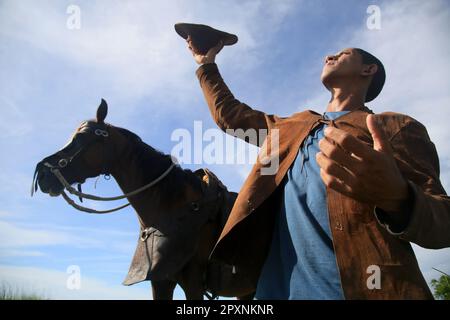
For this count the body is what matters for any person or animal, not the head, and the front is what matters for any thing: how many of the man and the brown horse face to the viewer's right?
0

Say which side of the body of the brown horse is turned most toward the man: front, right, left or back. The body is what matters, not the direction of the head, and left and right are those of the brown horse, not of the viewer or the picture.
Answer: left

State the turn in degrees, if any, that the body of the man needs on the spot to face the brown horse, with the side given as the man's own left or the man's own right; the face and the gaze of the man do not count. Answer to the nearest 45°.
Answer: approximately 90° to the man's own right

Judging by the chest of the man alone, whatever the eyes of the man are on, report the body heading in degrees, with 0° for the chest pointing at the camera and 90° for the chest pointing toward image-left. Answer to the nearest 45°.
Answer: approximately 45°

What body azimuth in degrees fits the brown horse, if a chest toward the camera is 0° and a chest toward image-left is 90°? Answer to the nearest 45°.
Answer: approximately 90°
